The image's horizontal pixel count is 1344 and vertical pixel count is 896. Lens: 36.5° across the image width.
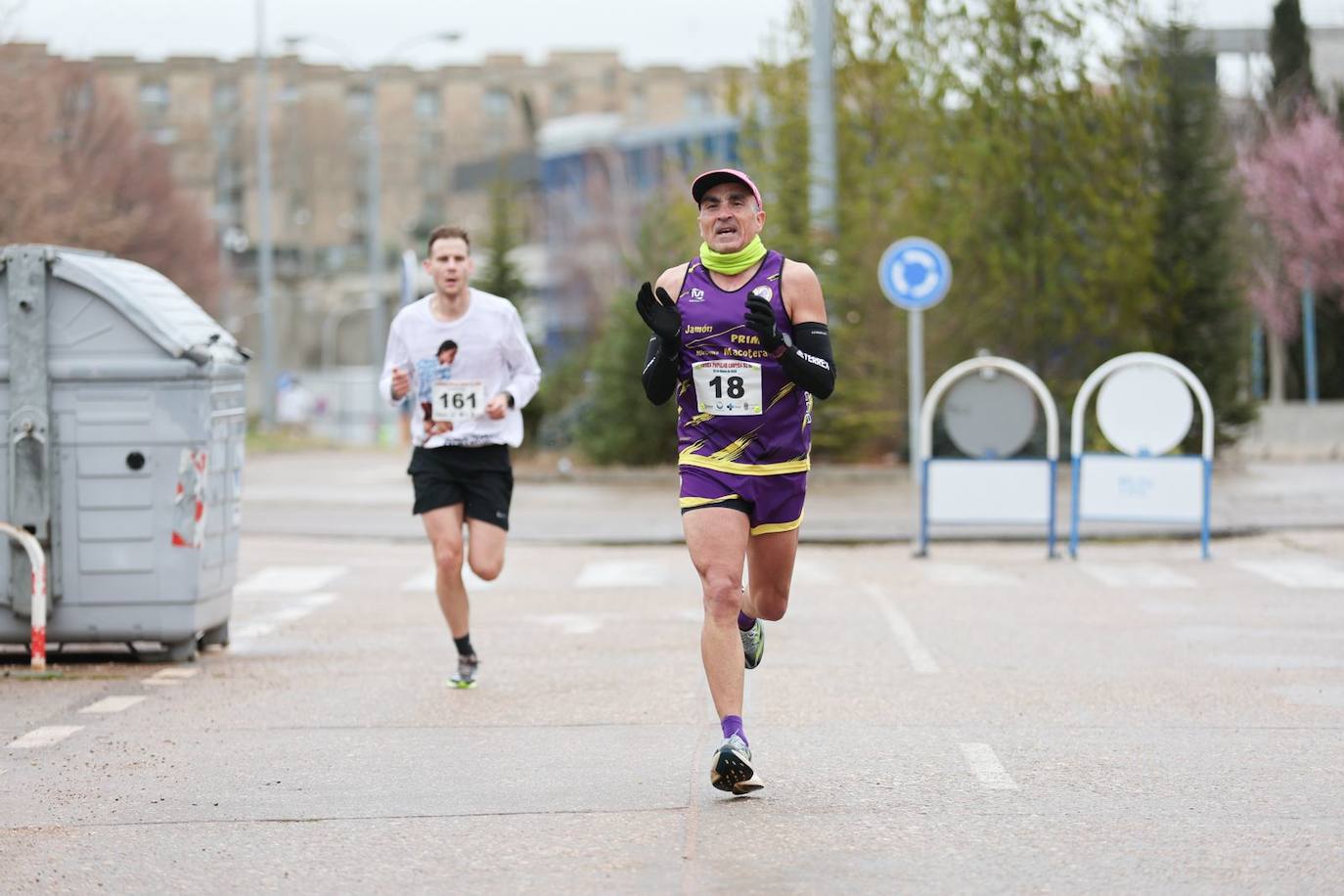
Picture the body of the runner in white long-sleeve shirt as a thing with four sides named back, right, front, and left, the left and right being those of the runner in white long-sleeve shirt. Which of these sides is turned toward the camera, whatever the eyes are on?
front

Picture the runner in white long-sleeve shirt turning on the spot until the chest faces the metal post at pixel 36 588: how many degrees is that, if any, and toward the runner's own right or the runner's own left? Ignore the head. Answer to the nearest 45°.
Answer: approximately 90° to the runner's own right

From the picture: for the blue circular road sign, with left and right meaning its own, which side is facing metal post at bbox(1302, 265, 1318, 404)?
back

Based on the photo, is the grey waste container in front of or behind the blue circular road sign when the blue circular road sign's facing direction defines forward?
in front

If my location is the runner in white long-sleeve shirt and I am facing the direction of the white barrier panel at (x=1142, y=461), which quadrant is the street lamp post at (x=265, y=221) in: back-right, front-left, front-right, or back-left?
front-left

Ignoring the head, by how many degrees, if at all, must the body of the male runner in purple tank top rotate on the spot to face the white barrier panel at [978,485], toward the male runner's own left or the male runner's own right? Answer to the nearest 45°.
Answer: approximately 180°

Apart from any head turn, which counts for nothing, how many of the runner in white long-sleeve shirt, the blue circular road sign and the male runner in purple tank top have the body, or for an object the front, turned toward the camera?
3

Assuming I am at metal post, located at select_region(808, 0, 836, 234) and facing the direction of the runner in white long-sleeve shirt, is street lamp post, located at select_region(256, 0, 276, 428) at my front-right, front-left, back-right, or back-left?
back-right

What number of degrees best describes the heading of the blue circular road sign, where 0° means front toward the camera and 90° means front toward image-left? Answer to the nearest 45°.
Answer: approximately 0°

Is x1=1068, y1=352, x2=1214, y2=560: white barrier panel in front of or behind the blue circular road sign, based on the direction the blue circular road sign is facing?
in front

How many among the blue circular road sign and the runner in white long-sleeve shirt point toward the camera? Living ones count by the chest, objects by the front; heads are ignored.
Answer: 2

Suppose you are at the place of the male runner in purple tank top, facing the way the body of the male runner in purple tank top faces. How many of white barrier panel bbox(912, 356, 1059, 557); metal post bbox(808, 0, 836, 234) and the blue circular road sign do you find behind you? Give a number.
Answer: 3
